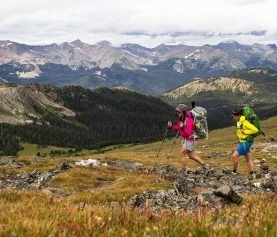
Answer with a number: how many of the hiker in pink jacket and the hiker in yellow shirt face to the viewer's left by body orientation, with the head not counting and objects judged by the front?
2

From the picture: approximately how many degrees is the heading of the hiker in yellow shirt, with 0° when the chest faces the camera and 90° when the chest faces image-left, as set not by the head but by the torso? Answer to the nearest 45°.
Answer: approximately 90°

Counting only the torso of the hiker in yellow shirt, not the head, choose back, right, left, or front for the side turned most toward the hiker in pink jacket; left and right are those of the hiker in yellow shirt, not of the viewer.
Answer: front

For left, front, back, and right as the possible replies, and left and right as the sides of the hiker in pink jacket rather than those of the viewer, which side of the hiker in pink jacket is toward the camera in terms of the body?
left

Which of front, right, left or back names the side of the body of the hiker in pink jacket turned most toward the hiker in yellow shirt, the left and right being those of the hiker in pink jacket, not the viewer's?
back

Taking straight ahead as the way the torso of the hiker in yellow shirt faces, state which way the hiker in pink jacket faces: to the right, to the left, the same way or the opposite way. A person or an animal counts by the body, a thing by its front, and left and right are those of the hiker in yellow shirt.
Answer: the same way
